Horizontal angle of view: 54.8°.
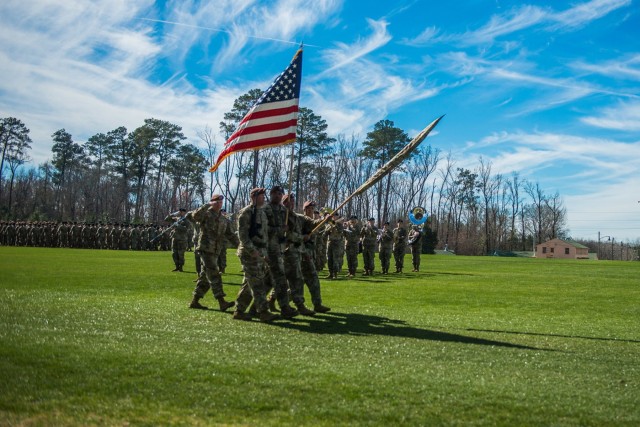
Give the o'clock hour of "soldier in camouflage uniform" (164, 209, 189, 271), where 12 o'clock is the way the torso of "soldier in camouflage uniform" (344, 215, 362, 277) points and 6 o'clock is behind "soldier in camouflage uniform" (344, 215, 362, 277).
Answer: "soldier in camouflage uniform" (164, 209, 189, 271) is roughly at 1 o'clock from "soldier in camouflage uniform" (344, 215, 362, 277).

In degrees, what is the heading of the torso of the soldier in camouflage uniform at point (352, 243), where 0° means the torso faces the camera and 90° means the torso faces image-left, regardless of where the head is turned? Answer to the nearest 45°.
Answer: approximately 45°

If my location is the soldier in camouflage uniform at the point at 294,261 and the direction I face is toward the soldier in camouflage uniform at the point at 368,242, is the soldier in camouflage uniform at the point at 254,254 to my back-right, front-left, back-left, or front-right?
back-left

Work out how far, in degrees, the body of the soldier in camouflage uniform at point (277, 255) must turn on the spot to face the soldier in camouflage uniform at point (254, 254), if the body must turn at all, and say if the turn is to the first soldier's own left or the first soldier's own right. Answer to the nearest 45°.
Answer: approximately 90° to the first soldier's own right

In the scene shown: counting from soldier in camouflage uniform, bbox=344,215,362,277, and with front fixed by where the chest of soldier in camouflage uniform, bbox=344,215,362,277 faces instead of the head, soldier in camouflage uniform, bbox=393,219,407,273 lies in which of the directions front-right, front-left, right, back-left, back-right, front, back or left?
back

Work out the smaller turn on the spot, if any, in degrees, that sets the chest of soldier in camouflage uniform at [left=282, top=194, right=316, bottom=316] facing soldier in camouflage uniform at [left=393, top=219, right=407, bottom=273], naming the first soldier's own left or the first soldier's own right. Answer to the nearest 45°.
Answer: approximately 135° to the first soldier's own left
